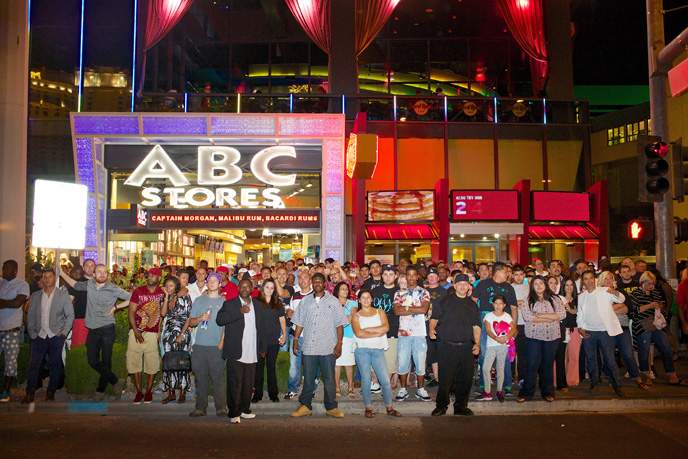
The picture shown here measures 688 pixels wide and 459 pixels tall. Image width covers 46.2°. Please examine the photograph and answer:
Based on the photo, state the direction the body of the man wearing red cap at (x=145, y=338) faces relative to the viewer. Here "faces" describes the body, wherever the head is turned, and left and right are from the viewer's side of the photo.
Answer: facing the viewer

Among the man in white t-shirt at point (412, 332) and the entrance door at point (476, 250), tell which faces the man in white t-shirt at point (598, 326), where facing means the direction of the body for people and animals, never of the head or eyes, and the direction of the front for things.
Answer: the entrance door

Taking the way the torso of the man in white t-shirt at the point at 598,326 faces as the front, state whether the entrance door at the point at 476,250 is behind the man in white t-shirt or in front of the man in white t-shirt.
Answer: behind

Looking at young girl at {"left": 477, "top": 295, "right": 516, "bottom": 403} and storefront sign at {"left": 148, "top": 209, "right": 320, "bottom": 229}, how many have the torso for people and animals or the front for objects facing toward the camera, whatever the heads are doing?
2

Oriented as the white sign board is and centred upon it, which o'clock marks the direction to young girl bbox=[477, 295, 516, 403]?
The young girl is roughly at 10 o'clock from the white sign board.

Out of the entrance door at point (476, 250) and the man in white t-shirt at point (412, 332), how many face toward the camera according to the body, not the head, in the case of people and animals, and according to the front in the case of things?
2

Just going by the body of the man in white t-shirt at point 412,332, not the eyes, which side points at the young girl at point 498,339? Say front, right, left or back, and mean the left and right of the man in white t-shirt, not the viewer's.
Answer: left

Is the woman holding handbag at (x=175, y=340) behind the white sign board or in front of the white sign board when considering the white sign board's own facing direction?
in front

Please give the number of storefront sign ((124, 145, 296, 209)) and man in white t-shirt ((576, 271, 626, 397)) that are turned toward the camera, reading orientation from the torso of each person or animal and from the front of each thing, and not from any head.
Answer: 2

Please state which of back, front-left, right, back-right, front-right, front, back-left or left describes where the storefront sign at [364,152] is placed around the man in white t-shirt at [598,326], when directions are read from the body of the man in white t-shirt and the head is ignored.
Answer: back-right
